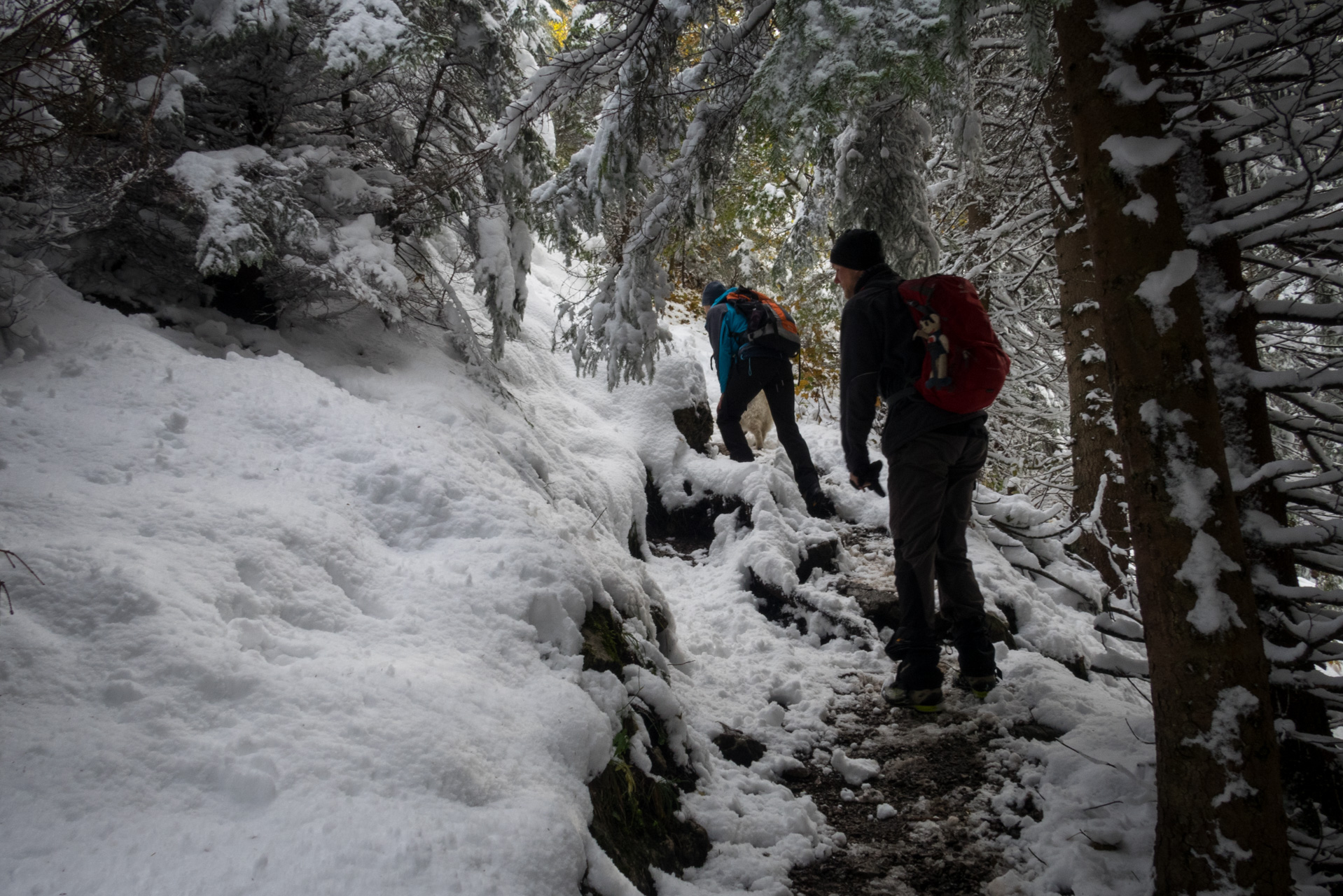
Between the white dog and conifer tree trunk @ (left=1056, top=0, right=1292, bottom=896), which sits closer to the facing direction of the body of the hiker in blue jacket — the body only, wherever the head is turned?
the white dog

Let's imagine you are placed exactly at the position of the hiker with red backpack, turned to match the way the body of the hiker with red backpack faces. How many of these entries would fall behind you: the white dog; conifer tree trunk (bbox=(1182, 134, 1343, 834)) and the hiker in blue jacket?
1

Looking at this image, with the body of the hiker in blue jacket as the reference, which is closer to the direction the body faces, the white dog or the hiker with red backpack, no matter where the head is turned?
the white dog

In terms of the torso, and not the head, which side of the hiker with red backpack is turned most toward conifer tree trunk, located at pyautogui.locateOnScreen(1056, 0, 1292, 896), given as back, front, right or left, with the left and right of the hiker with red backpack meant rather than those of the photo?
back

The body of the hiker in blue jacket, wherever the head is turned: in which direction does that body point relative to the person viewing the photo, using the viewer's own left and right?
facing away from the viewer and to the left of the viewer

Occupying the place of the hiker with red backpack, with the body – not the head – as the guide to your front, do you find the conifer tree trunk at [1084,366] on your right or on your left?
on your right

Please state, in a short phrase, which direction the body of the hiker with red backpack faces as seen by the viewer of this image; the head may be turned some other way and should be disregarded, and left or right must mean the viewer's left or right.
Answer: facing away from the viewer and to the left of the viewer

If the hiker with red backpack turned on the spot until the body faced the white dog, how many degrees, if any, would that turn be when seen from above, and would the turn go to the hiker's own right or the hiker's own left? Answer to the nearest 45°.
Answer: approximately 45° to the hiker's own right

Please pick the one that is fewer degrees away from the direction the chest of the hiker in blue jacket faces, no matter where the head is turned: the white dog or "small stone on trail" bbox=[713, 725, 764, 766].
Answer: the white dog

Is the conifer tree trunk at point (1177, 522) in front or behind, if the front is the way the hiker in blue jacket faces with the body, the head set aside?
behind
